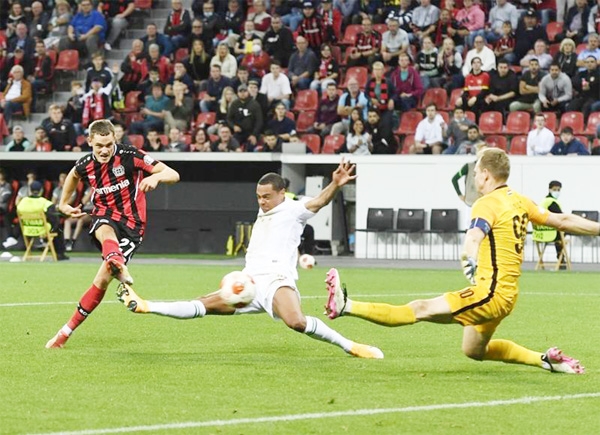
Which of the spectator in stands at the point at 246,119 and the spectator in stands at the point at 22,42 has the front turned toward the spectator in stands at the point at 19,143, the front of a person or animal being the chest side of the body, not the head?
the spectator in stands at the point at 22,42

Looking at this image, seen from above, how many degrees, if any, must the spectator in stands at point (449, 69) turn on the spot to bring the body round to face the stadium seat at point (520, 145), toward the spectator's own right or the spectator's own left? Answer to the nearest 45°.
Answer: approximately 45° to the spectator's own left

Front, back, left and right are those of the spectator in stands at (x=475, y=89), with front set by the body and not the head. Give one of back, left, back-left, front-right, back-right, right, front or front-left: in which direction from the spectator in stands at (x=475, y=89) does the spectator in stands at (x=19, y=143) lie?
front-right

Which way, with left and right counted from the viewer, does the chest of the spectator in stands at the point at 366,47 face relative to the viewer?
facing the viewer and to the left of the viewer

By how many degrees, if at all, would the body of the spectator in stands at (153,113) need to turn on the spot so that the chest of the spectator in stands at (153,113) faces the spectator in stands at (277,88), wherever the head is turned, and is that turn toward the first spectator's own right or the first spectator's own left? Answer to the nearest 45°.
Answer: approximately 135° to the first spectator's own left

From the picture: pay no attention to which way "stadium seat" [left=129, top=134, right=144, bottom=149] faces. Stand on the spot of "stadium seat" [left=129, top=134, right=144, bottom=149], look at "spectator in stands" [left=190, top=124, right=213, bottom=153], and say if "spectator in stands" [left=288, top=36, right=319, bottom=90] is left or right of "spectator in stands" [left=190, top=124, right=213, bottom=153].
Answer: left

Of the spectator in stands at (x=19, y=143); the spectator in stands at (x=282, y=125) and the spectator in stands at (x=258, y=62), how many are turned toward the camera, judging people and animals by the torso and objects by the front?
3

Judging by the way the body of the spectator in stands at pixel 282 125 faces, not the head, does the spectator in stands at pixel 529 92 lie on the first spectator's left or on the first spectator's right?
on the first spectator's left

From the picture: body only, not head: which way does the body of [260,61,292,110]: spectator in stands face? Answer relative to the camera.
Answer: toward the camera

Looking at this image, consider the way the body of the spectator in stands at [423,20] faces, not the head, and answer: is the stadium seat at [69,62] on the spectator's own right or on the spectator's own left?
on the spectator's own right

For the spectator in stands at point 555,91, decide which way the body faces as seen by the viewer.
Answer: toward the camera

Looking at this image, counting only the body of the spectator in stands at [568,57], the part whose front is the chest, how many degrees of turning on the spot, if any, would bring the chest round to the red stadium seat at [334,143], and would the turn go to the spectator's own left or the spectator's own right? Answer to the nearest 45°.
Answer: approximately 90° to the spectator's own right

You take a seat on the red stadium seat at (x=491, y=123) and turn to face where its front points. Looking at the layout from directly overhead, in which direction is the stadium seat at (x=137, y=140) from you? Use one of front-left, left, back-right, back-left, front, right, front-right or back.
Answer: right

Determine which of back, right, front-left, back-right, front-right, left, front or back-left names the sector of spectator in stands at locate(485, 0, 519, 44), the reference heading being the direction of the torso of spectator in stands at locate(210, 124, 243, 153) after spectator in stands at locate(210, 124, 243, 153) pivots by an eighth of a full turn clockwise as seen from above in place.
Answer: back-left
